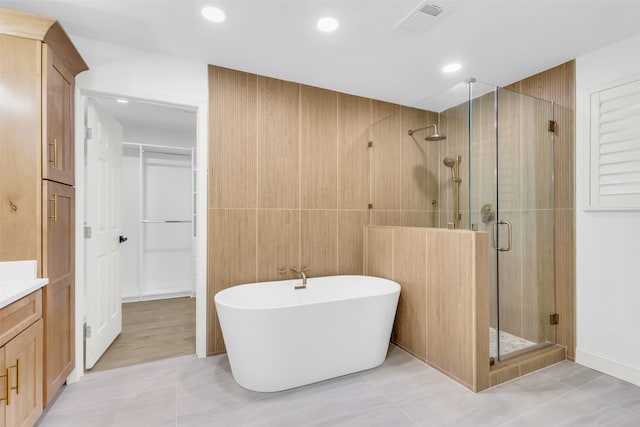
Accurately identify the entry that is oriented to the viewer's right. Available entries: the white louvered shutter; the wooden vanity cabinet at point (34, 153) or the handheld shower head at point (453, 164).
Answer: the wooden vanity cabinet

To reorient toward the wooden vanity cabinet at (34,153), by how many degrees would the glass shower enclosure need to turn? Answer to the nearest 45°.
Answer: approximately 90° to its right

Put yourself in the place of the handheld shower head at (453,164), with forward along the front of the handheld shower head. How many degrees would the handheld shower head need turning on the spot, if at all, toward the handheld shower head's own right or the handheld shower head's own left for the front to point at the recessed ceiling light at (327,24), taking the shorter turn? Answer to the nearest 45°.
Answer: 0° — it already faces it

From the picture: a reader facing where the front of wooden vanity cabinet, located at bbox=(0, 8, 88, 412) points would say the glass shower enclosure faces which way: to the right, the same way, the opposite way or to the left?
to the right

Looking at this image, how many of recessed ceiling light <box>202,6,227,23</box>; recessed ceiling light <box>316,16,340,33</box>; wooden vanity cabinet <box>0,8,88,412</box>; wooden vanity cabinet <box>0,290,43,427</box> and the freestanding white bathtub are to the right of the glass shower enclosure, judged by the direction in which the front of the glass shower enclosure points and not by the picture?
5

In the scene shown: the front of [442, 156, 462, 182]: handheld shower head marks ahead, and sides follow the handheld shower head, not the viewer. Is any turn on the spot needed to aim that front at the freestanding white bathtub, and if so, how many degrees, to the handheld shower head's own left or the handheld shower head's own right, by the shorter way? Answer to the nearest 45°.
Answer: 0° — it already faces it

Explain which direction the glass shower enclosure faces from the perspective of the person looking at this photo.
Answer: facing the viewer and to the right of the viewer

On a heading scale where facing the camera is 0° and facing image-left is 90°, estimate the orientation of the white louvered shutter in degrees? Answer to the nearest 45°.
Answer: approximately 45°

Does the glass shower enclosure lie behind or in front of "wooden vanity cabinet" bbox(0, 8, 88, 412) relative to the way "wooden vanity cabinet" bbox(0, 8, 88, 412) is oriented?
in front

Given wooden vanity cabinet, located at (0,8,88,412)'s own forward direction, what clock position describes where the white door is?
The white door is roughly at 10 o'clock from the wooden vanity cabinet.

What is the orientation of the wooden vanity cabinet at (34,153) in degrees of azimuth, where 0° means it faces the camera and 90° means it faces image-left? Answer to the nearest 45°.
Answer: approximately 270°

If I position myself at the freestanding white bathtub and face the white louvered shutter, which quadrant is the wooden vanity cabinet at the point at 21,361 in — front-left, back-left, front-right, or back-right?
back-right

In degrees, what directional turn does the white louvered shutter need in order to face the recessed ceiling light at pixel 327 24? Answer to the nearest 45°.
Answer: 0° — it already faces it

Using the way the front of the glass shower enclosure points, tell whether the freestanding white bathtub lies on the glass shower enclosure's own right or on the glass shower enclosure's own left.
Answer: on the glass shower enclosure's own right

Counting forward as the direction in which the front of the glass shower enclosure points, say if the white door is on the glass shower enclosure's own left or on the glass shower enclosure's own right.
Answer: on the glass shower enclosure's own right

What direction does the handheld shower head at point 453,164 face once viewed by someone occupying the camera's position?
facing the viewer and to the left of the viewer

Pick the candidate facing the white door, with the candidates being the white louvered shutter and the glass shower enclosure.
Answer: the white louvered shutter
